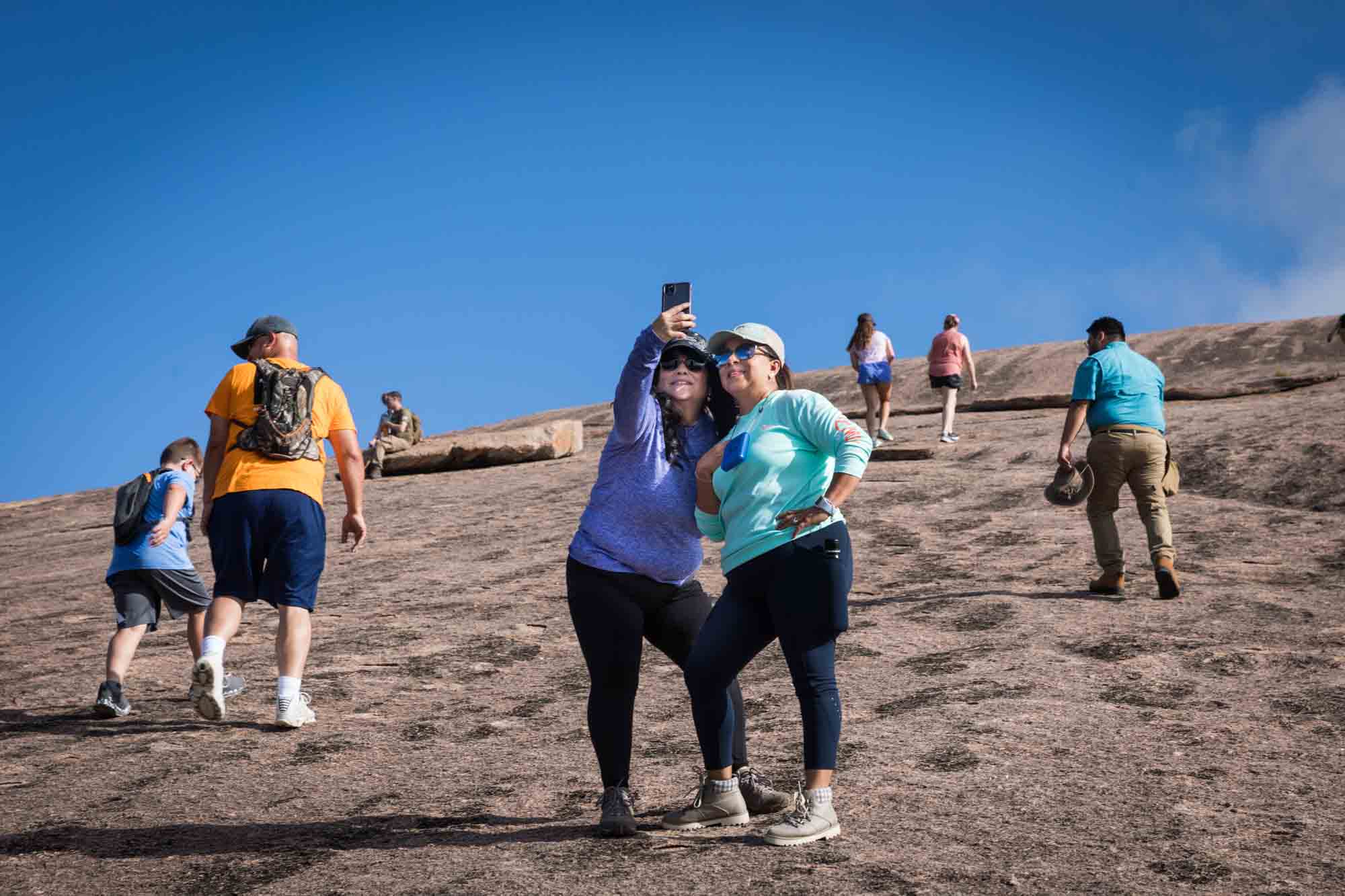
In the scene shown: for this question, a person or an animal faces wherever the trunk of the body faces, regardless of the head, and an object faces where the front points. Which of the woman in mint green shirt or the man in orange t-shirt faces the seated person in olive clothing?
the man in orange t-shirt

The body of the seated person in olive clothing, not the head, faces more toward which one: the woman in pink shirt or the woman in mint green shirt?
the woman in mint green shirt

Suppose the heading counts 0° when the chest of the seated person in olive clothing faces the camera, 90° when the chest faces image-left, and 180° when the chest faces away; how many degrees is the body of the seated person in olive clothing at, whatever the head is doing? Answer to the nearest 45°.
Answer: approximately 45°

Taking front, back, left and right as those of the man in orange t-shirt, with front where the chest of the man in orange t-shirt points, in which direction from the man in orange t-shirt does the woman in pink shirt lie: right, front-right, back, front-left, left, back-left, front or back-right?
front-right

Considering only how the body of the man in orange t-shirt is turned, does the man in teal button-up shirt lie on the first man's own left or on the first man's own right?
on the first man's own right

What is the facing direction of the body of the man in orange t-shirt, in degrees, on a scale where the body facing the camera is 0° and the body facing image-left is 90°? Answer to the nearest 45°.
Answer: approximately 180°

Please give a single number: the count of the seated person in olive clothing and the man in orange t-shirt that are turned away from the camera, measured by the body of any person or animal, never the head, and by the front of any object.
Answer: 1

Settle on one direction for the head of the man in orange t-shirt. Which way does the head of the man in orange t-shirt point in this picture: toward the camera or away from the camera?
away from the camera

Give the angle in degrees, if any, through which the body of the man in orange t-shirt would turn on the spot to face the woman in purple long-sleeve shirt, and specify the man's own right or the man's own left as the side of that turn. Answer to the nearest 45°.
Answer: approximately 135° to the man's own right

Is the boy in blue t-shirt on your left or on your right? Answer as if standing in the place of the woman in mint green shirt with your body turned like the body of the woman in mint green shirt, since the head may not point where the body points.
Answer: on your right

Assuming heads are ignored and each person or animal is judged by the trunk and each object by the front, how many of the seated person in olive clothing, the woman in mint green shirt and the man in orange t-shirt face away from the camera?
1

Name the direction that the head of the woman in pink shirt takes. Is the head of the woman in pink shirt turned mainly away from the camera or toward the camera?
away from the camera

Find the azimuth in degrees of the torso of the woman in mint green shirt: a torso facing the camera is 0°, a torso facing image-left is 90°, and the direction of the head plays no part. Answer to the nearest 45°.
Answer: approximately 45°

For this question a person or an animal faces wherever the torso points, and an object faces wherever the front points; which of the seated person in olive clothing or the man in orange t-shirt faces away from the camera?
the man in orange t-shirt
